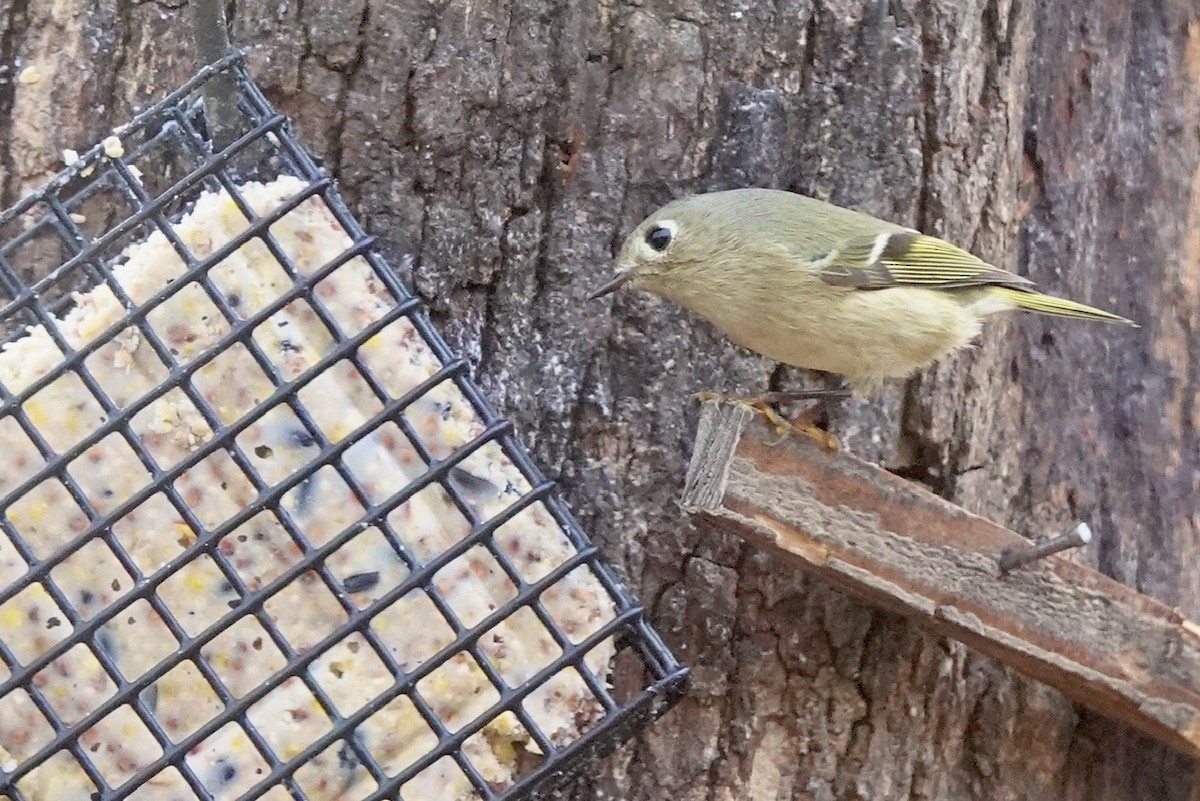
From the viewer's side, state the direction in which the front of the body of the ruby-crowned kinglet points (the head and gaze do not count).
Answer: to the viewer's left

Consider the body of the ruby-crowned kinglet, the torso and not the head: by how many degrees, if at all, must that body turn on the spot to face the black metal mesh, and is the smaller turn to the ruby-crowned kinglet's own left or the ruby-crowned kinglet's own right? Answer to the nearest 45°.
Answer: approximately 45° to the ruby-crowned kinglet's own left
